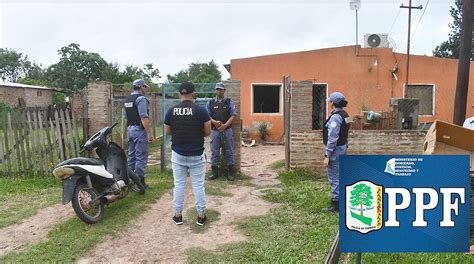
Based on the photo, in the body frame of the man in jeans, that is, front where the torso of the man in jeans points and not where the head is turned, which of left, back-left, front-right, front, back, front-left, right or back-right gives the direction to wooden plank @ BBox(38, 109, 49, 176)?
front-left

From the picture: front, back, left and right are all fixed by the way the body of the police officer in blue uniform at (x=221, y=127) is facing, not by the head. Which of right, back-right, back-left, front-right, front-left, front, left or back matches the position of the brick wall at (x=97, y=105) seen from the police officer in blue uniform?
right

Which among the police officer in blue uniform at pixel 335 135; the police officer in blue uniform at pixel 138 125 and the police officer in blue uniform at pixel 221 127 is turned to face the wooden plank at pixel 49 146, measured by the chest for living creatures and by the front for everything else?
the police officer in blue uniform at pixel 335 135

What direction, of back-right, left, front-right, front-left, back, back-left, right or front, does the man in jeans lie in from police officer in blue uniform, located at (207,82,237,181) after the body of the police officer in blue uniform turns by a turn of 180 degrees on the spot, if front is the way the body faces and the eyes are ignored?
back

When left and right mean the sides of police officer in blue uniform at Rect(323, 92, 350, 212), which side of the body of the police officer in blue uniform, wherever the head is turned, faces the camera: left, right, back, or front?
left

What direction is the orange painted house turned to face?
toward the camera

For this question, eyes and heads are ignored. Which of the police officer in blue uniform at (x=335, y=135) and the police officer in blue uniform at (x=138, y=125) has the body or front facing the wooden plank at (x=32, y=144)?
the police officer in blue uniform at (x=335, y=135)

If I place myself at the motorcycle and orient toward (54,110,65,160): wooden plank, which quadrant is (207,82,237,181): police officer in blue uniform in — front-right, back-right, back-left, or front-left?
front-right

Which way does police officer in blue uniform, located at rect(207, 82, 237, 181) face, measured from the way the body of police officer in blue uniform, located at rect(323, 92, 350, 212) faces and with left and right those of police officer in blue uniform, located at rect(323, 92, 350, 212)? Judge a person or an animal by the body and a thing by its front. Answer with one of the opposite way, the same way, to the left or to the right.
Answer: to the left

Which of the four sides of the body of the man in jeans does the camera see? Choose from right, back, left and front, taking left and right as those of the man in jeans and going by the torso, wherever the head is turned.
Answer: back

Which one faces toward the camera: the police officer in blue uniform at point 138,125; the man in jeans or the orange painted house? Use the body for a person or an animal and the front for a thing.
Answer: the orange painted house

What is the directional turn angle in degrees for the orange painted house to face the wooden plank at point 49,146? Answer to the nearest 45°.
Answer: approximately 45° to its right

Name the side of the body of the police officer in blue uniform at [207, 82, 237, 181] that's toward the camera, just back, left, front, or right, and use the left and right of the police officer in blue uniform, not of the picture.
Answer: front

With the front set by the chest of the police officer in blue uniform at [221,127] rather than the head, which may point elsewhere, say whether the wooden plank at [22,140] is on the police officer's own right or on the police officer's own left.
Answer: on the police officer's own right

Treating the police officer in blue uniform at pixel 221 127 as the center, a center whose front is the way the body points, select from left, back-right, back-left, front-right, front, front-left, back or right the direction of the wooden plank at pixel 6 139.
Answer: right

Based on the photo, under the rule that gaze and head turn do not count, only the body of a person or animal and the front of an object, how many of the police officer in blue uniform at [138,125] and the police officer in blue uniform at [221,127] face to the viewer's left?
0

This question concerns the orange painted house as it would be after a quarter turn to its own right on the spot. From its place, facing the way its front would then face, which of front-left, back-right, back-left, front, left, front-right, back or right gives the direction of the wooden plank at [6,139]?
front-left
